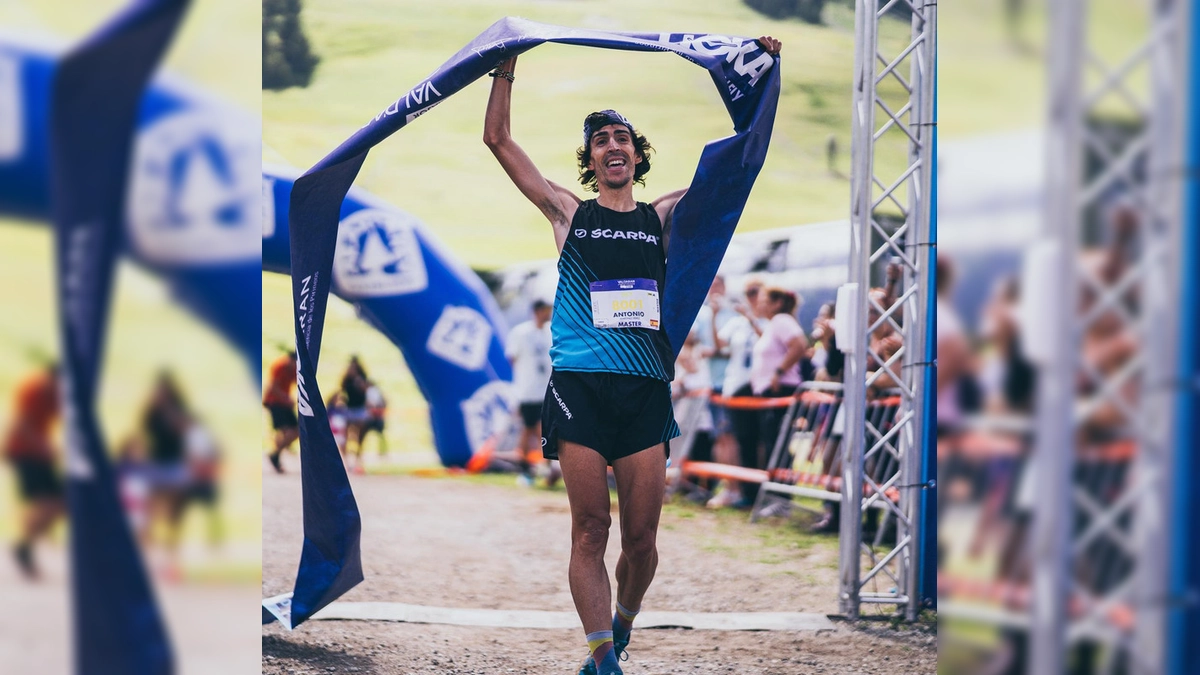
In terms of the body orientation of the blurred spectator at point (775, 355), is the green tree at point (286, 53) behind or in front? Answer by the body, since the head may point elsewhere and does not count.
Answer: in front

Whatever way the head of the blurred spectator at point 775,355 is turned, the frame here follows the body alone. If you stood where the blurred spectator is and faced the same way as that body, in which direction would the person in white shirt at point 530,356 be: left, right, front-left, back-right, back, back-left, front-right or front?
front-right

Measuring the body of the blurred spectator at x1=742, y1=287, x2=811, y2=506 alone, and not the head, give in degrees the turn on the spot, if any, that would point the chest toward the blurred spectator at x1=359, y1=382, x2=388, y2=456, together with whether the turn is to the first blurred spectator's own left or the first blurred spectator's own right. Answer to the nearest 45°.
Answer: approximately 45° to the first blurred spectator's own right

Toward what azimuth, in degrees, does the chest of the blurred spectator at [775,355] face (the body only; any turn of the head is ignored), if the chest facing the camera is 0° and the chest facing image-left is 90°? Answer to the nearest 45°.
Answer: approximately 90°

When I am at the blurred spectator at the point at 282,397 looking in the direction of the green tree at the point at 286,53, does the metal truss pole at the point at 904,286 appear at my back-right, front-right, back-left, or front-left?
back-right

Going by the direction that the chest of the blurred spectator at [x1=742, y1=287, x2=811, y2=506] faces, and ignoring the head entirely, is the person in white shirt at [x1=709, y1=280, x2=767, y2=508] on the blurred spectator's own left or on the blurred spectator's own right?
on the blurred spectator's own right
